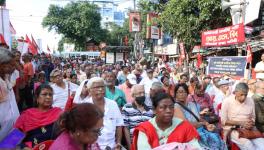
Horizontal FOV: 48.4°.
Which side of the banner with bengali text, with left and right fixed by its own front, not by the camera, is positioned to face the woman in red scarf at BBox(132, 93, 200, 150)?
front

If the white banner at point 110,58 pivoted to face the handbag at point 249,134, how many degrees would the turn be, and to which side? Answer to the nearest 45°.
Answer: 0° — it already faces it

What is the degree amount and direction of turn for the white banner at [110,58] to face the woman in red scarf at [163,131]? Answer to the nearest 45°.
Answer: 0° — it already faces them

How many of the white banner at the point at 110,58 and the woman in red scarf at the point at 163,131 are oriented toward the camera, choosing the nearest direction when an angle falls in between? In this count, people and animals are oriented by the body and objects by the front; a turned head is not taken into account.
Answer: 2

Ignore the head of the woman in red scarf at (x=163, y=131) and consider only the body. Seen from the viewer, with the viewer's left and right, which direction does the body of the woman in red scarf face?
facing the viewer

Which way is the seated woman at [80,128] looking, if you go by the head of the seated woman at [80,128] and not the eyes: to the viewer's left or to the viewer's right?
to the viewer's right

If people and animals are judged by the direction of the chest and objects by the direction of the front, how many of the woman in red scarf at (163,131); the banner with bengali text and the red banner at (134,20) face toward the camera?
3

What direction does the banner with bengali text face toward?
toward the camera

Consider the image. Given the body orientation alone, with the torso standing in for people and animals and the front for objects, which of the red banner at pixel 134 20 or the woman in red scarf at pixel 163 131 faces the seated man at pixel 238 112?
the red banner

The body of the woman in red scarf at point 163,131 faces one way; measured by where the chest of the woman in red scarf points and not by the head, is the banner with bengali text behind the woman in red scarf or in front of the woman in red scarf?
behind

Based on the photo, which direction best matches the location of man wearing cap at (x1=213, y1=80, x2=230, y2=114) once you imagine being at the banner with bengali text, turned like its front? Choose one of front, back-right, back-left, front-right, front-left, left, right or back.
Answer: front

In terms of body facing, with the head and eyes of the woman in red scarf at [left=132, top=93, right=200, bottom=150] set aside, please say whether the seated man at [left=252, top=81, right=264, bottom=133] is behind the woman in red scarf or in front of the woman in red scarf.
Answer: behind
